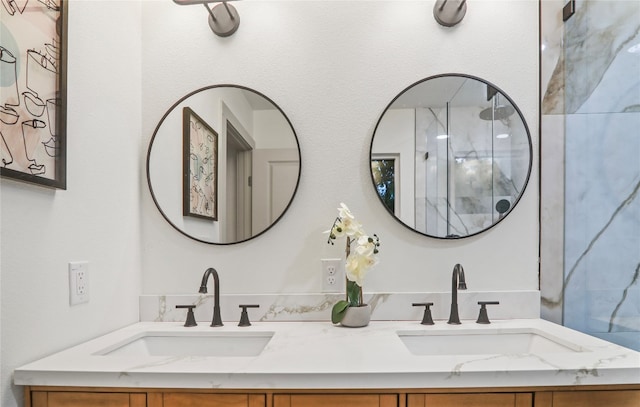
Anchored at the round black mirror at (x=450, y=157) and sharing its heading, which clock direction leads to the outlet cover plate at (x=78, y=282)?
The outlet cover plate is roughly at 2 o'clock from the round black mirror.

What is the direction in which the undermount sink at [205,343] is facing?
toward the camera

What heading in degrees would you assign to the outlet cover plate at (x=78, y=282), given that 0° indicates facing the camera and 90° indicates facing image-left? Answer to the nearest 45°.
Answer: approximately 315°

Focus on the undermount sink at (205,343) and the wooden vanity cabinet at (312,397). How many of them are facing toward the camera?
2

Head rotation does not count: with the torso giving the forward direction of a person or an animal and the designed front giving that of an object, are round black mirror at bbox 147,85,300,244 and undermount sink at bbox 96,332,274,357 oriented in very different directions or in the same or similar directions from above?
same or similar directions

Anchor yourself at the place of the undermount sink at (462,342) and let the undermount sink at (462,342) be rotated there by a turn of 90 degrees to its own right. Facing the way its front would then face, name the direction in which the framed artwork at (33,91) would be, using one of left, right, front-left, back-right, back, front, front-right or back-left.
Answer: front-left

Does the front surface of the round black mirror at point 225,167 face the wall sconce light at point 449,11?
no

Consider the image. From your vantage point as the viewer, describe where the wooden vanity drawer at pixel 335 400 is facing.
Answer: facing the viewer
